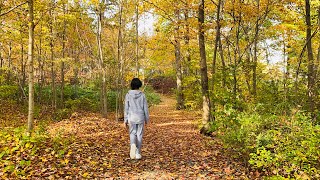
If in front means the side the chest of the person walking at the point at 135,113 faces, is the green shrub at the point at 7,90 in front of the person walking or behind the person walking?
in front

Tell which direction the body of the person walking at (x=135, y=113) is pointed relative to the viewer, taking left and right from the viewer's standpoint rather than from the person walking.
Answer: facing away from the viewer

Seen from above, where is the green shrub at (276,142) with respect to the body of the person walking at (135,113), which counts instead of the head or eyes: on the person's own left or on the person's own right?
on the person's own right

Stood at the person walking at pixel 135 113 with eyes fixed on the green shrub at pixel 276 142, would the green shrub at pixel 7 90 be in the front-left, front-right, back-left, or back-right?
back-left

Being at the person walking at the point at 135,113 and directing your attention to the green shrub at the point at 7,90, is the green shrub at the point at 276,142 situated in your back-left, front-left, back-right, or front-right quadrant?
back-right
